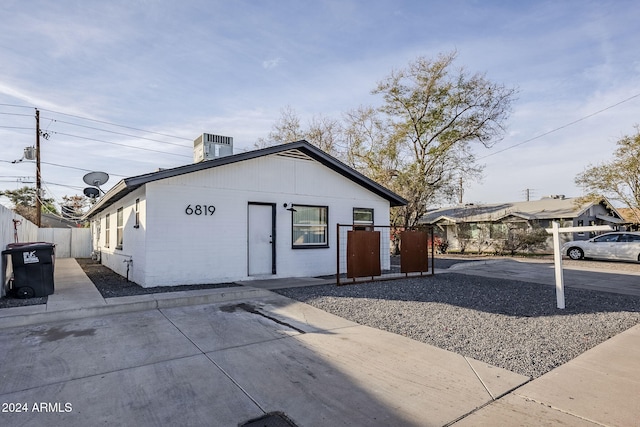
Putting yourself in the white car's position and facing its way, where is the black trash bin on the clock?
The black trash bin is roughly at 10 o'clock from the white car.

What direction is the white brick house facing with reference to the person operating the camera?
facing the viewer and to the right of the viewer

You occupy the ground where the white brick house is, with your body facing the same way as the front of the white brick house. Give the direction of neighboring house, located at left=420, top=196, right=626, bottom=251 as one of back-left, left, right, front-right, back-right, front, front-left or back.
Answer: left

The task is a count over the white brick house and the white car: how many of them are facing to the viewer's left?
1

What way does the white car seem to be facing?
to the viewer's left

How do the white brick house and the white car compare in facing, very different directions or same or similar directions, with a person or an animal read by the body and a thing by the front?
very different directions

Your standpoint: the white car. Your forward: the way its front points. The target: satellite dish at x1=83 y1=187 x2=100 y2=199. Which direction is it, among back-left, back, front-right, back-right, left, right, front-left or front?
front-left

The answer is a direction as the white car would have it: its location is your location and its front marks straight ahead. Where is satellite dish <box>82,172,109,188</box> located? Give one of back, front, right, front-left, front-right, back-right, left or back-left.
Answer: front-left

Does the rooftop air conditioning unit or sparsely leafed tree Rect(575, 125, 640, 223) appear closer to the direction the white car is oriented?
the rooftop air conditioning unit

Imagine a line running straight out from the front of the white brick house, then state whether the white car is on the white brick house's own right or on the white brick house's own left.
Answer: on the white brick house's own left
